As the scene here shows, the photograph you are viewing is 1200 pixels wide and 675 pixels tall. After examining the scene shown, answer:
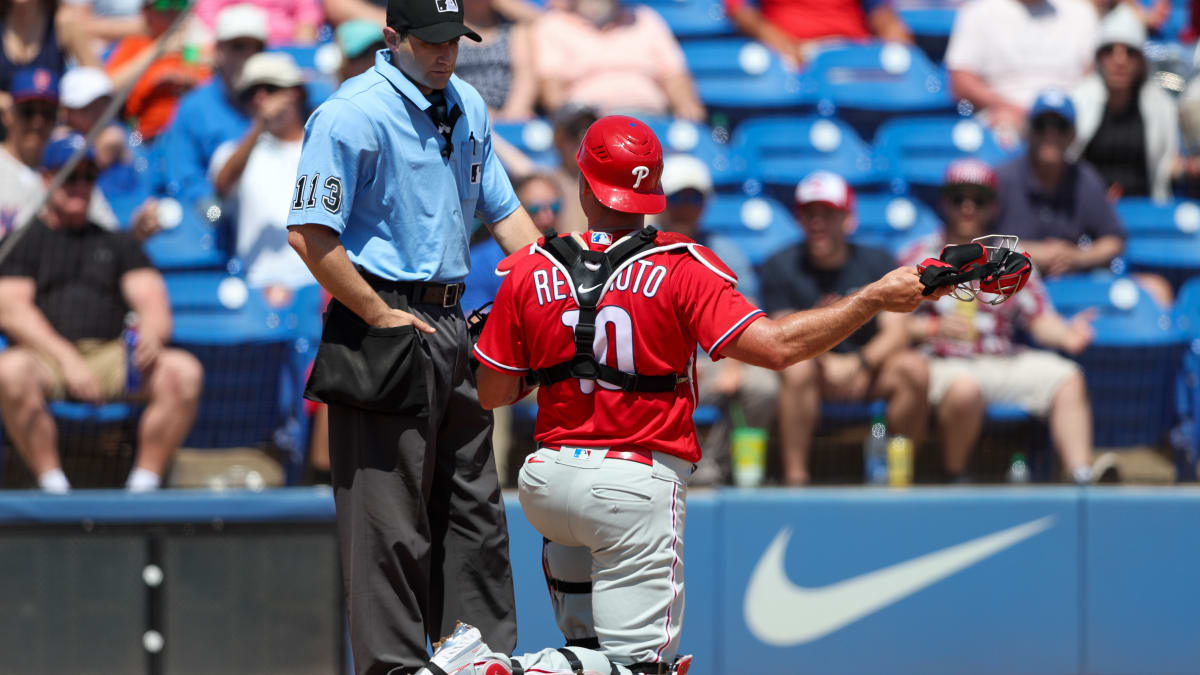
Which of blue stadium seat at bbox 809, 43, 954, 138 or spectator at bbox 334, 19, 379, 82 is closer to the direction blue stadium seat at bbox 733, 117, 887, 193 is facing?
the spectator

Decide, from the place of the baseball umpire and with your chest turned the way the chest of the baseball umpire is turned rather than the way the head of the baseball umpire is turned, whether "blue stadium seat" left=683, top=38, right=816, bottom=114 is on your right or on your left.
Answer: on your left

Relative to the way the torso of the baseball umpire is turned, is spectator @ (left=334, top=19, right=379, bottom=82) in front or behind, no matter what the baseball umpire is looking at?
behind

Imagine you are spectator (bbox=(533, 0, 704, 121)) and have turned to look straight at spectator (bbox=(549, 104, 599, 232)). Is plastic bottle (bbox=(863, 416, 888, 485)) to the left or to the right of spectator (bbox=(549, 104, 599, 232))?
left

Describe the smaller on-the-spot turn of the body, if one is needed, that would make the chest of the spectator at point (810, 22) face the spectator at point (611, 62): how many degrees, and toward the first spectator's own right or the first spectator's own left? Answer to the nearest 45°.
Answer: approximately 45° to the first spectator's own right

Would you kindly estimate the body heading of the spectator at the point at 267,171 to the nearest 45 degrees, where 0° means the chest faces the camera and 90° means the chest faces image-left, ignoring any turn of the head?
approximately 45°

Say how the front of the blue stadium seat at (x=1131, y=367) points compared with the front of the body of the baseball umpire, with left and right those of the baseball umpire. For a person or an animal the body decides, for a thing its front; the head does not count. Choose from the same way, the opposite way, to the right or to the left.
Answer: to the right

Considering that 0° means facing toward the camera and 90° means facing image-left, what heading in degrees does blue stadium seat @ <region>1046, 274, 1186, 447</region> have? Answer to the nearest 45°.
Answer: approximately 0°

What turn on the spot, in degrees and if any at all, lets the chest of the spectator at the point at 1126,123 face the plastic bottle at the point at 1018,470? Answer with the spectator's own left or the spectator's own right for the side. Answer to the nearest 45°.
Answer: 0° — they already face it

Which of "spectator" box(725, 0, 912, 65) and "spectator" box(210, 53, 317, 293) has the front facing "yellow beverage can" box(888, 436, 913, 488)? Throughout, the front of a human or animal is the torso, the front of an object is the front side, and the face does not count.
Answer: "spectator" box(725, 0, 912, 65)

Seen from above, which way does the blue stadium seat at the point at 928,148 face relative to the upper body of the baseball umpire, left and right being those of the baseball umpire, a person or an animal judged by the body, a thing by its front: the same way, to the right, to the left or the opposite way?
to the right

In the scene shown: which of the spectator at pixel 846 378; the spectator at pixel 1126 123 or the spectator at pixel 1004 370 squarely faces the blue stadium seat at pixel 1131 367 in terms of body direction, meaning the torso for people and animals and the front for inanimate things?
the spectator at pixel 1126 123
